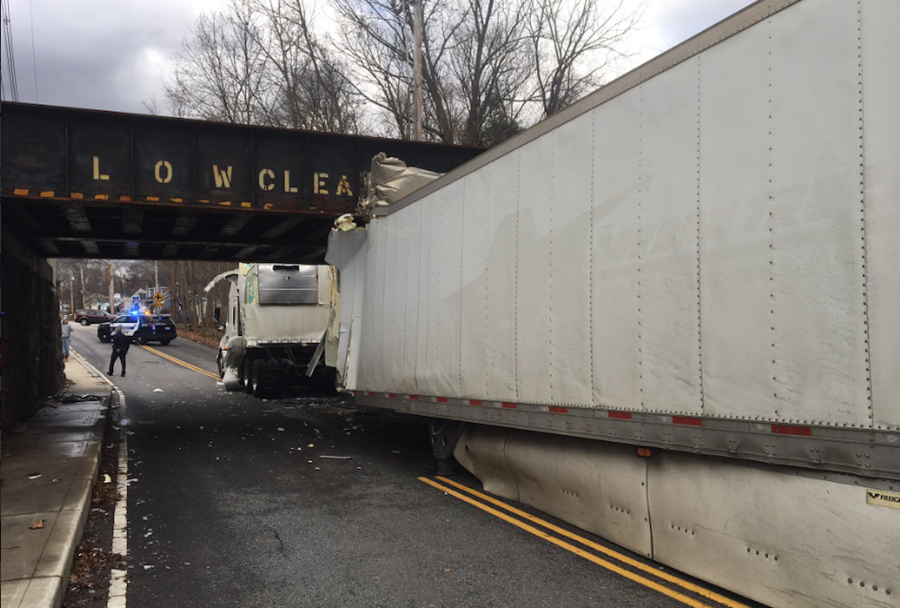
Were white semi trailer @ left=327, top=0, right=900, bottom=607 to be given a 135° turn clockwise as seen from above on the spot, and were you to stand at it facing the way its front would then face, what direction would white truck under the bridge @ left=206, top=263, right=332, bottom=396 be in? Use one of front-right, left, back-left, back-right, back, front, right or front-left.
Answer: back-left

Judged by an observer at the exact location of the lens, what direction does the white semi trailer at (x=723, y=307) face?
facing away from the viewer and to the left of the viewer

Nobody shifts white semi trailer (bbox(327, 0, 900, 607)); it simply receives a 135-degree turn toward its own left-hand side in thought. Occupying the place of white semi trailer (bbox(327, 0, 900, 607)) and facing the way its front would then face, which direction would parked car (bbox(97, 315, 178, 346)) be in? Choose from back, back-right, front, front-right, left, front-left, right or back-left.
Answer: back-right

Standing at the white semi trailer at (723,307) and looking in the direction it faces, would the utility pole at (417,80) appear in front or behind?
in front

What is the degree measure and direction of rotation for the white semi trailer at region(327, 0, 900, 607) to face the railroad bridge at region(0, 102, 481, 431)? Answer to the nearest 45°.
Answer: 0° — it already faces it
